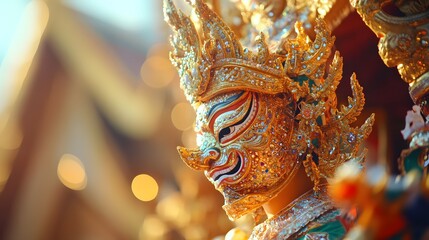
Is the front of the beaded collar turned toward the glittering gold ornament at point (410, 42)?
no

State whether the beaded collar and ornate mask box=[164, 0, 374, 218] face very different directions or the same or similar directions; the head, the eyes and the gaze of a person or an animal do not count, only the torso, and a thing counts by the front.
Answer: same or similar directions

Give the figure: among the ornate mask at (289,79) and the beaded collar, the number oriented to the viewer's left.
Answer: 2

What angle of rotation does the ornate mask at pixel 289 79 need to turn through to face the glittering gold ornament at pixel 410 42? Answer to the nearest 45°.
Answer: approximately 135° to its left

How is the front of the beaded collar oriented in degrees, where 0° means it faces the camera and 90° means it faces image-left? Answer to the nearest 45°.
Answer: approximately 90°

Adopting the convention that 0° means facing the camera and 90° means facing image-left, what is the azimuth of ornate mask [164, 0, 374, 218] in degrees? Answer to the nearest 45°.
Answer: approximately 90°
